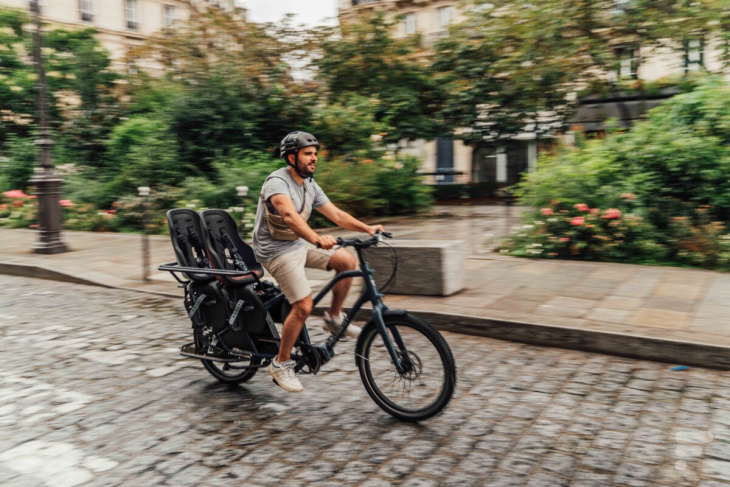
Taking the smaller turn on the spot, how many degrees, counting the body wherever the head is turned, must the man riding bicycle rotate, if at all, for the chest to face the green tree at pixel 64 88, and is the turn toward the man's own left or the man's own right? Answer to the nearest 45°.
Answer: approximately 180°

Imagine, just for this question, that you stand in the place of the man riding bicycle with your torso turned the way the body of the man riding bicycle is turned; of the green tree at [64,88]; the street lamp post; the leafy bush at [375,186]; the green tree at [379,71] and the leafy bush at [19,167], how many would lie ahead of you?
0

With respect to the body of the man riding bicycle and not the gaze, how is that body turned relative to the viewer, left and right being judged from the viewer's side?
facing the viewer and to the right of the viewer

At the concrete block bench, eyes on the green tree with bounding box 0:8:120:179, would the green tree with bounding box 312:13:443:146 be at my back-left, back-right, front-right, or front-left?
front-right

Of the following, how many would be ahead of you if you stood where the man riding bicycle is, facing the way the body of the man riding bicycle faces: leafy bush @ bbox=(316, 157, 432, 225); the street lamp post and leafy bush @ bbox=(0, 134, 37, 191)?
0

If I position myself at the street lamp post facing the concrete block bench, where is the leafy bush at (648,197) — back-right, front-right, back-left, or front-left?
front-left

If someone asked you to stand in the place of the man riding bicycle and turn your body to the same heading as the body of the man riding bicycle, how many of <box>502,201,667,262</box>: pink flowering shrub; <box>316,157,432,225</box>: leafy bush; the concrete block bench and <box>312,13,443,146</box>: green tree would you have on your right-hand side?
0

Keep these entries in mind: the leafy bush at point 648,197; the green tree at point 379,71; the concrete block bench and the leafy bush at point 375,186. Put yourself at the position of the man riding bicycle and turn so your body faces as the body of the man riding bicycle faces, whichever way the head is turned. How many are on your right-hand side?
0

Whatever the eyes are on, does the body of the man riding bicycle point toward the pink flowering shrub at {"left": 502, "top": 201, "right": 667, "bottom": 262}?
no

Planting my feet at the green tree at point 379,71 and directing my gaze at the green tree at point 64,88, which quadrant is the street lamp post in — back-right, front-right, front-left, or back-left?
front-left

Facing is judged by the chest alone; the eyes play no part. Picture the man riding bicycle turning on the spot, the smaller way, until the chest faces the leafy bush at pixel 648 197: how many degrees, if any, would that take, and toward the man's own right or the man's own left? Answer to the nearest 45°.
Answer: approximately 90° to the man's own left

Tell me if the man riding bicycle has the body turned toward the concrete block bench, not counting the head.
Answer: no

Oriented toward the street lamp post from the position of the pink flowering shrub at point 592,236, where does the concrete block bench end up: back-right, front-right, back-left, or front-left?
front-left

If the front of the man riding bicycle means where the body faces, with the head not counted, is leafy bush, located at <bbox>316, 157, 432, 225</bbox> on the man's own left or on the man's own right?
on the man's own left

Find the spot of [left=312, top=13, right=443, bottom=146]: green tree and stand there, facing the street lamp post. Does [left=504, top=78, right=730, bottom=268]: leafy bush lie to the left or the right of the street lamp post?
left

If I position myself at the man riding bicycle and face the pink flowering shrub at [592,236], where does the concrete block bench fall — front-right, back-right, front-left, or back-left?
front-left

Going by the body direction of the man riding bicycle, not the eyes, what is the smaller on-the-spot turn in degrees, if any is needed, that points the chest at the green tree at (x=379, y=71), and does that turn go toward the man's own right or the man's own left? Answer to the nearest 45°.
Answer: approximately 135° to the man's own left

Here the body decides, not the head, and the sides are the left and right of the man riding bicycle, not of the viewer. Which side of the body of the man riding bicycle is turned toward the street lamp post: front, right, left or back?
back

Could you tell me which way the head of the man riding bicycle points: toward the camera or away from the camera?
toward the camera

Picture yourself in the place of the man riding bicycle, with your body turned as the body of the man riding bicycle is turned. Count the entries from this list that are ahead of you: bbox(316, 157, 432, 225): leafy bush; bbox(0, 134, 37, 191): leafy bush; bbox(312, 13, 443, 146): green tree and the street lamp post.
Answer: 0
